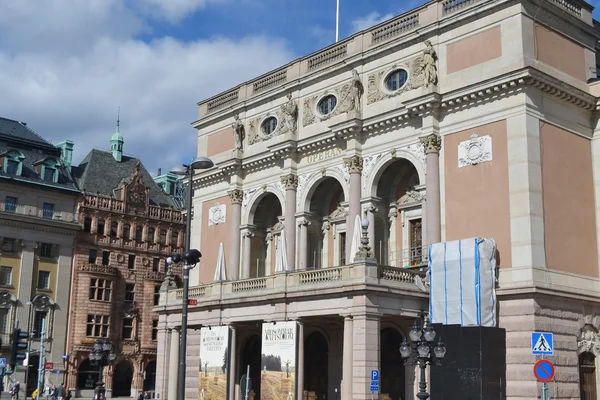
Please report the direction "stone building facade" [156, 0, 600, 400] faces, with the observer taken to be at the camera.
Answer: facing the viewer and to the left of the viewer
